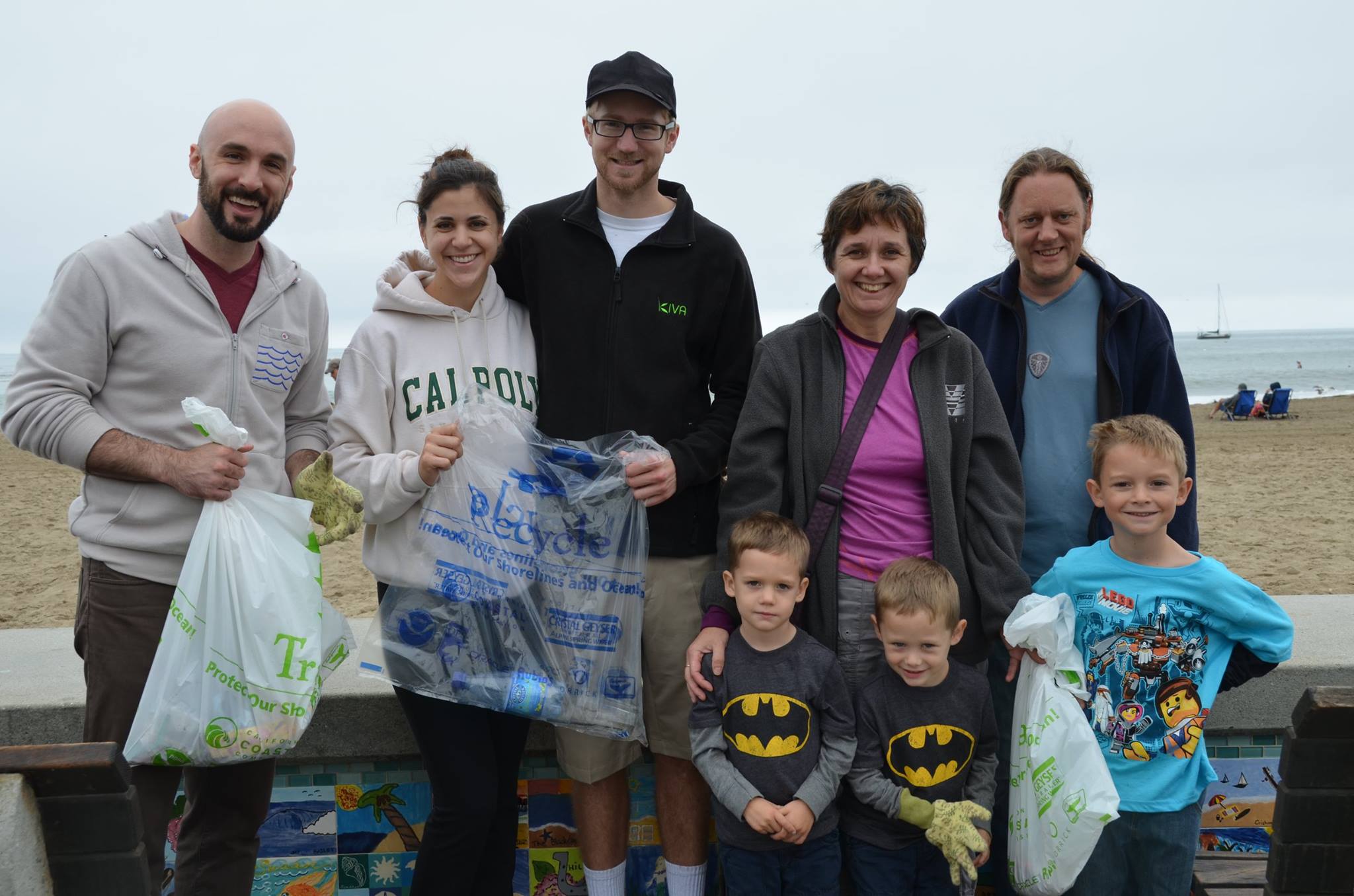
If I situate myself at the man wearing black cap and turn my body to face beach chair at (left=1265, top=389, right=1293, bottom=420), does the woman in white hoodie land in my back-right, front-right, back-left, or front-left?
back-left

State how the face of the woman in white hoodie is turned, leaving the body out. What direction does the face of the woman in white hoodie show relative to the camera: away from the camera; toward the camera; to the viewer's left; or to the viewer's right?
toward the camera

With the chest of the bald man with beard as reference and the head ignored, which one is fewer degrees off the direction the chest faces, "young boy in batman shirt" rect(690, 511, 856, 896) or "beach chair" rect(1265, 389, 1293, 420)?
the young boy in batman shirt

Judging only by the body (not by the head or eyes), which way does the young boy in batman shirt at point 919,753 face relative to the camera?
toward the camera

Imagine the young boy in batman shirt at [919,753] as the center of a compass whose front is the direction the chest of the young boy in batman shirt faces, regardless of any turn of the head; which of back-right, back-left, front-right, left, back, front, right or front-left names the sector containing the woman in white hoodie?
right

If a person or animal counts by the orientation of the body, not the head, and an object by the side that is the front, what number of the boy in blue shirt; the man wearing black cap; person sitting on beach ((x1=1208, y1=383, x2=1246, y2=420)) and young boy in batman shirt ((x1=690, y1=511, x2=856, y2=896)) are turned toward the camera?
3

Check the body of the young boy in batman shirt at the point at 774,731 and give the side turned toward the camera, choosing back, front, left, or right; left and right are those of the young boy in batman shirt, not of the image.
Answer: front

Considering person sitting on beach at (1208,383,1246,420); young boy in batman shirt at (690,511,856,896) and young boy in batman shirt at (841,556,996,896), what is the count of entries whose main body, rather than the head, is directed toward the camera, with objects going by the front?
2

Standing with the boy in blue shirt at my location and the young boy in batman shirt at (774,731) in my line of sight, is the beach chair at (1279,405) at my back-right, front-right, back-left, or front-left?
back-right

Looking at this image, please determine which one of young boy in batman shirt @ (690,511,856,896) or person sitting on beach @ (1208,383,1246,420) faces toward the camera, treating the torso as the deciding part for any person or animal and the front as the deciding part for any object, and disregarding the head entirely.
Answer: the young boy in batman shirt

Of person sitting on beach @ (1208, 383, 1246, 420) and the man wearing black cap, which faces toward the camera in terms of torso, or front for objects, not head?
the man wearing black cap

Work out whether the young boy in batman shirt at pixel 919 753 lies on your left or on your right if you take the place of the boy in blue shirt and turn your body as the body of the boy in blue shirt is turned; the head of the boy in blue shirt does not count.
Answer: on your right

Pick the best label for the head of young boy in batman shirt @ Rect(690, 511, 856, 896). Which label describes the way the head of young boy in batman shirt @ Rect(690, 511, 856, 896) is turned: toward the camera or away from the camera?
toward the camera

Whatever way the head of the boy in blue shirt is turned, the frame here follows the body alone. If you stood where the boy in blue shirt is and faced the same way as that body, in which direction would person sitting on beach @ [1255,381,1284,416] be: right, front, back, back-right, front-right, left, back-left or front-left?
back

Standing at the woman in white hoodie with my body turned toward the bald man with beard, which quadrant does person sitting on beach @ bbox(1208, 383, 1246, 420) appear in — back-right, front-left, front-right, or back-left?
back-right

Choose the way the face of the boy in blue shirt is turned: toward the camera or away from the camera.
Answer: toward the camera
